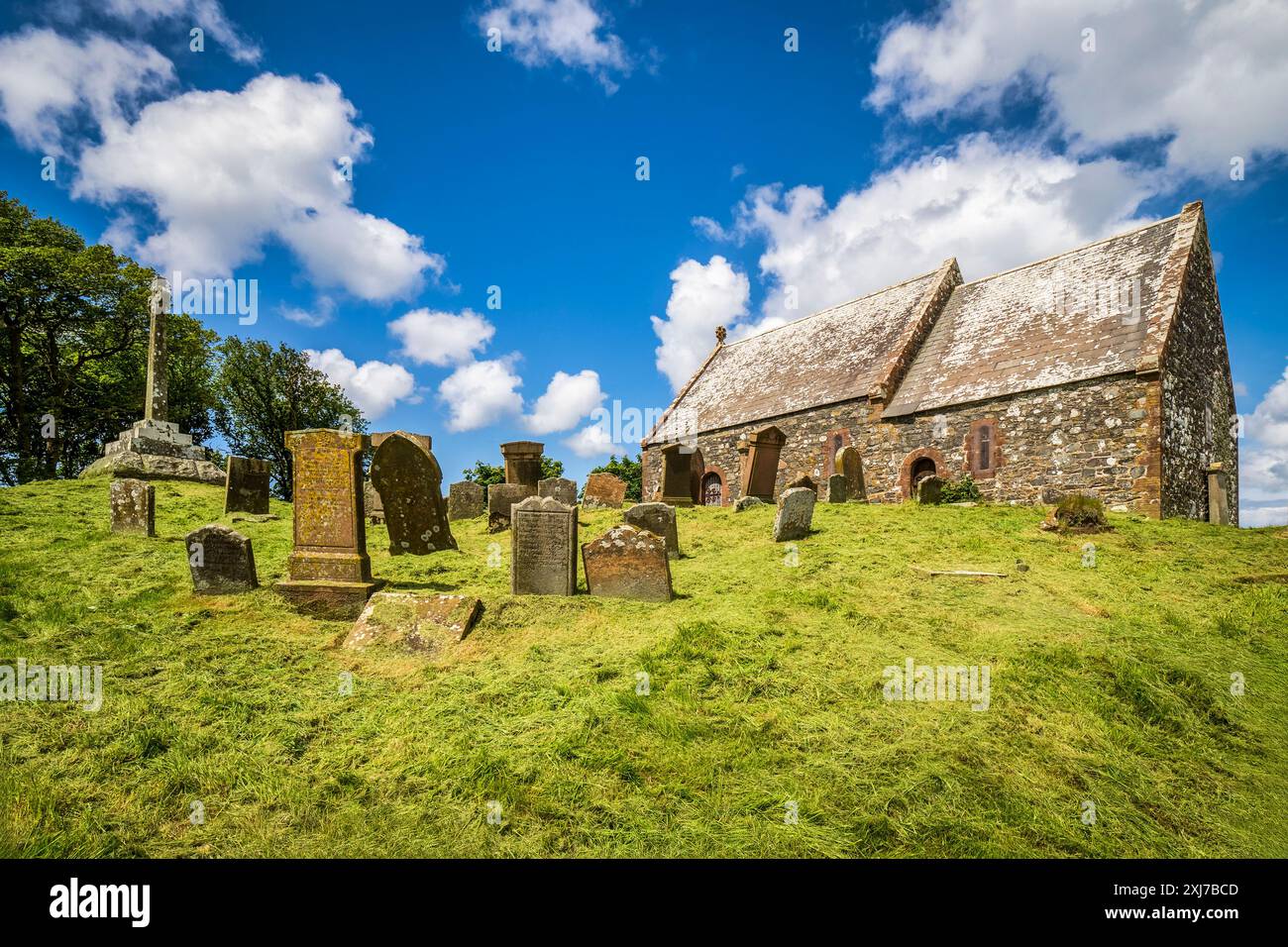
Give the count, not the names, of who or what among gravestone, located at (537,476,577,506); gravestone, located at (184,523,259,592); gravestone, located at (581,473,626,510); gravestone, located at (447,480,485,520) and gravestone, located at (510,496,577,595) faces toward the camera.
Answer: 5

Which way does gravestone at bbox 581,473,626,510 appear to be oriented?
toward the camera

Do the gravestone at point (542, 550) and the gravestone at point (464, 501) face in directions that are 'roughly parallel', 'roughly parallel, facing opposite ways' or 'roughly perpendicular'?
roughly parallel

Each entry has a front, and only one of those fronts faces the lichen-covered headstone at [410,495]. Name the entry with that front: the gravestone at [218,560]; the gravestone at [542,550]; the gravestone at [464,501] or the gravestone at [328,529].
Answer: the gravestone at [464,501]

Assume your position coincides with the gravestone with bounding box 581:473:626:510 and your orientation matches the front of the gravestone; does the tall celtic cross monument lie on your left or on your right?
on your right

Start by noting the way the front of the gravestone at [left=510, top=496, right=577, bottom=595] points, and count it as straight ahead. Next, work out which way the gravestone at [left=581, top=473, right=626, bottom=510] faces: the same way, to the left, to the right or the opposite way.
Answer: the same way

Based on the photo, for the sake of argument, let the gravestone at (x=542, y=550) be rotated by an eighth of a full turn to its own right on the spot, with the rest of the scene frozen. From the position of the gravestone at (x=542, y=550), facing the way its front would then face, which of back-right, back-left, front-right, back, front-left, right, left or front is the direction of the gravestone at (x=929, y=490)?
back

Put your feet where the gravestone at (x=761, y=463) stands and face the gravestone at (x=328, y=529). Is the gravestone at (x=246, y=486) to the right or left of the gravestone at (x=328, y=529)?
right

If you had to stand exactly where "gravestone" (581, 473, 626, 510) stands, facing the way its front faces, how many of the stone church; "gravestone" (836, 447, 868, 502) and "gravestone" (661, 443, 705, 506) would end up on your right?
0

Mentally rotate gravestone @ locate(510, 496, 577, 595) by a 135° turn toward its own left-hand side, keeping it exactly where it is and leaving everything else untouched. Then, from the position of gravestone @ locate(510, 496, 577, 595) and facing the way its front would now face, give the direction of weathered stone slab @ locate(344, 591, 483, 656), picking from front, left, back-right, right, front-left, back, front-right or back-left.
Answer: back

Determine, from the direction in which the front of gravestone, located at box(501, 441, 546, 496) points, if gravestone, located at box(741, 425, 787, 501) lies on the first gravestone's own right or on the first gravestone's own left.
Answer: on the first gravestone's own left

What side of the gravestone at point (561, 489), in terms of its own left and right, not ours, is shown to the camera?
front

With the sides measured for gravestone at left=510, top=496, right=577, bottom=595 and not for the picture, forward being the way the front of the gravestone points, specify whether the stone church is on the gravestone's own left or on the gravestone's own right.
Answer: on the gravestone's own left

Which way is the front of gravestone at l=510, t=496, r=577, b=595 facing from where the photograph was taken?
facing the viewer

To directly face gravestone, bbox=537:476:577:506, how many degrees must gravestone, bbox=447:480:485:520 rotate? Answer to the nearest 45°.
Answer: approximately 45° to its left

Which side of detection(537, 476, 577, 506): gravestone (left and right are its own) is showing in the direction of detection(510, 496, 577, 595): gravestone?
front
